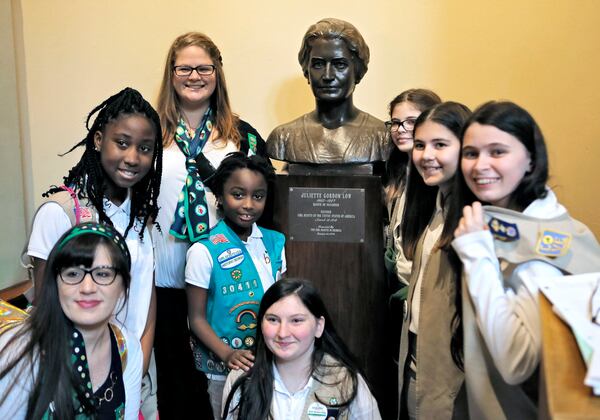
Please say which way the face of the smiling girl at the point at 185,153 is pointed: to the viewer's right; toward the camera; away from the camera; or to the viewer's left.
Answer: toward the camera

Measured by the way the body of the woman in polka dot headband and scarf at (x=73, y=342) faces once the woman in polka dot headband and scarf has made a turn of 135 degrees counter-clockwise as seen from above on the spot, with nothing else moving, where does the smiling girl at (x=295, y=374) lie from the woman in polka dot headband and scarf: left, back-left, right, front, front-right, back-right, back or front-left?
right

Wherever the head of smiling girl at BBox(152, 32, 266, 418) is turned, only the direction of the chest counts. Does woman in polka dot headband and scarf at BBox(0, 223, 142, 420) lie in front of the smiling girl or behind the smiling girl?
in front

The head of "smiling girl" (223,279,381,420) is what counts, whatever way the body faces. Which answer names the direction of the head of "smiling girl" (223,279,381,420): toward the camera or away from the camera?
toward the camera

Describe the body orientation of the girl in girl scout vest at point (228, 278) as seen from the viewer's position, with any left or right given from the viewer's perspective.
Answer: facing the viewer and to the right of the viewer

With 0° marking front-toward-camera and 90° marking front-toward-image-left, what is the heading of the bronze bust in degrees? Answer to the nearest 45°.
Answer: approximately 0°

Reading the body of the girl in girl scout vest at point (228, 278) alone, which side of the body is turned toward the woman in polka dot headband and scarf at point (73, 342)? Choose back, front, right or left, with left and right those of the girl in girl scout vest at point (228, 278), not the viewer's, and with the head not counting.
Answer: right

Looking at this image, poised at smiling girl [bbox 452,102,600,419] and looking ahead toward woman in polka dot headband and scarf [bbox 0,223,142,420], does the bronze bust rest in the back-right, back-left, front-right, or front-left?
front-right

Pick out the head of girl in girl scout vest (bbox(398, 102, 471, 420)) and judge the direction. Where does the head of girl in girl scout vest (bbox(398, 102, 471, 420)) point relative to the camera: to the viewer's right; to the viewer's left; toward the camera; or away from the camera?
toward the camera

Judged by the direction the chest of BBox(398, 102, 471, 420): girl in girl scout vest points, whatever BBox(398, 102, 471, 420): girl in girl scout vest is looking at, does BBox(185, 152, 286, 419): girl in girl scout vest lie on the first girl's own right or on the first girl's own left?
on the first girl's own right

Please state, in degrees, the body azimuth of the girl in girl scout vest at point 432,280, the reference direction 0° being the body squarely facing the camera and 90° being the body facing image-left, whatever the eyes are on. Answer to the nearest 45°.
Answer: approximately 45°

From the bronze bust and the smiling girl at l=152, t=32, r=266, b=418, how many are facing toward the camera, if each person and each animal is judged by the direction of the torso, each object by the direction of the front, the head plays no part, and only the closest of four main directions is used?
2

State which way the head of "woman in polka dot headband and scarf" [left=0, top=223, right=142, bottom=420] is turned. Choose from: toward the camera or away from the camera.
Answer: toward the camera

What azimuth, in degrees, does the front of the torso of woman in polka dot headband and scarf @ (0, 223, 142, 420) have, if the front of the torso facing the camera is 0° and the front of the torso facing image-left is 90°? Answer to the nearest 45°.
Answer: approximately 315°
